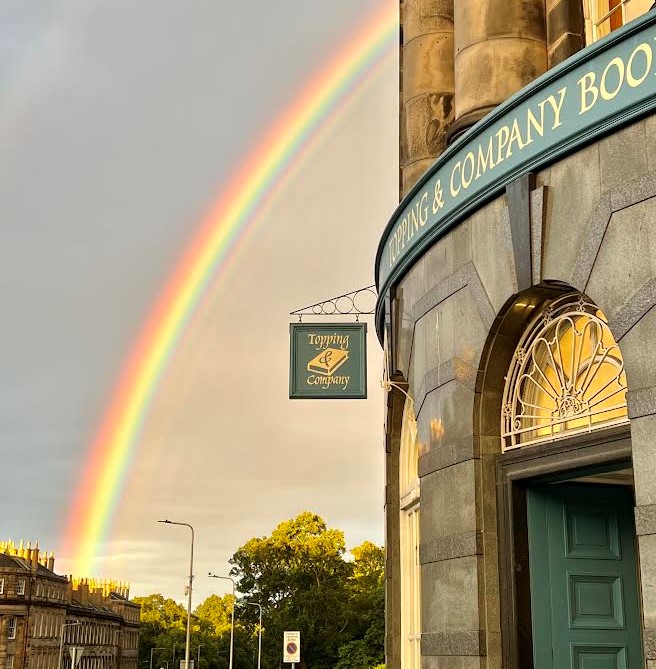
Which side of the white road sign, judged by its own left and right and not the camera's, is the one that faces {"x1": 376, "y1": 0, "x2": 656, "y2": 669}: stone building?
front

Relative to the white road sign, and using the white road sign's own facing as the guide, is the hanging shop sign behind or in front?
in front

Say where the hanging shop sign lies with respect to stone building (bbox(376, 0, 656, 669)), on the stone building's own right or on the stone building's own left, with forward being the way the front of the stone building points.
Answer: on the stone building's own right

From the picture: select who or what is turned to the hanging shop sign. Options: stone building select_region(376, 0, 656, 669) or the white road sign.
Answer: the white road sign

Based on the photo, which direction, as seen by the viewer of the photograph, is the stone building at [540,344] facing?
facing the viewer and to the left of the viewer

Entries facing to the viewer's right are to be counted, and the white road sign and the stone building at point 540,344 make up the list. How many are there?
0

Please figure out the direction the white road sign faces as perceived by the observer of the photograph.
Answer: facing the viewer

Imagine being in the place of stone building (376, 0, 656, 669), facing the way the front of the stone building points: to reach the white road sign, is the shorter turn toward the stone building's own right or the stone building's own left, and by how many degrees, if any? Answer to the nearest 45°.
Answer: approximately 135° to the stone building's own right
